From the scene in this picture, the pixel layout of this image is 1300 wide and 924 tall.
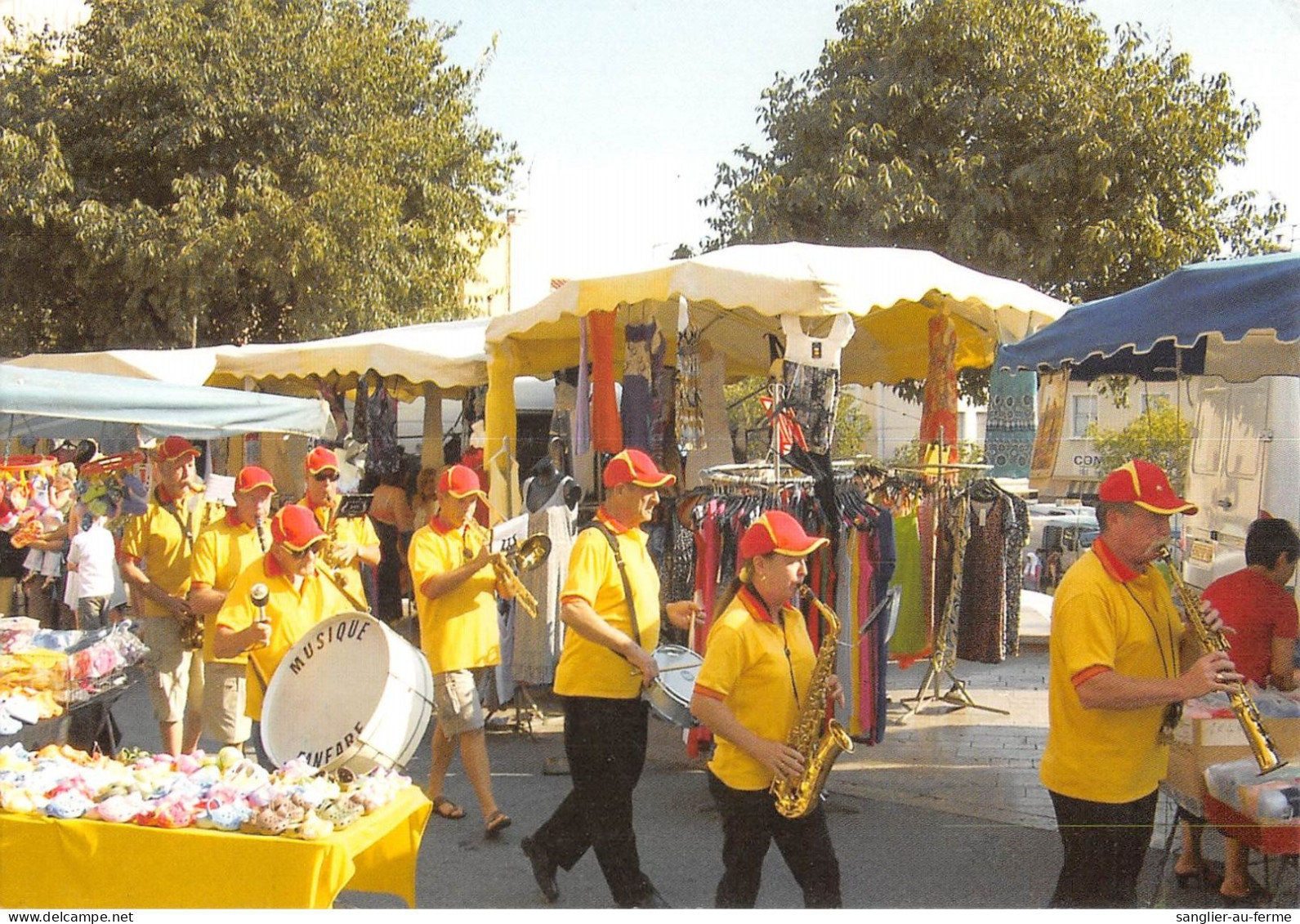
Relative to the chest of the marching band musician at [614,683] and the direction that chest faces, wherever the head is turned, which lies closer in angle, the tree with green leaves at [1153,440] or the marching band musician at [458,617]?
the tree with green leaves

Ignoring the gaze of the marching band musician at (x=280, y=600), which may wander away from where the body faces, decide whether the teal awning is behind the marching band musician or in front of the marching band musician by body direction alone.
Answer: behind

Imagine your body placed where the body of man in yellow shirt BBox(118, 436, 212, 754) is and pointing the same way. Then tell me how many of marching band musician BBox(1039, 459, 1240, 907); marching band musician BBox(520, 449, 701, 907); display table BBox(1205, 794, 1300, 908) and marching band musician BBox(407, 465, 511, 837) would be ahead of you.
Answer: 4

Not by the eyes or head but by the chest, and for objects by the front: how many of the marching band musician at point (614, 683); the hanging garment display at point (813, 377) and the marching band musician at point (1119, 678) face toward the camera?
1

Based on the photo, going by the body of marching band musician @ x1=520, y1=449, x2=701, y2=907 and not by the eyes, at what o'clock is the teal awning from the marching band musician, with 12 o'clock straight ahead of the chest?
The teal awning is roughly at 7 o'clock from the marching band musician.

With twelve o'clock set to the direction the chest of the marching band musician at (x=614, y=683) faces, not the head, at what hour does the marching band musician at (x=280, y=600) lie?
the marching band musician at (x=280, y=600) is roughly at 6 o'clock from the marching band musician at (x=614, y=683).

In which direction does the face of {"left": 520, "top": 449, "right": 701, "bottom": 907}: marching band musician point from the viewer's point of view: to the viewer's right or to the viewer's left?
to the viewer's right

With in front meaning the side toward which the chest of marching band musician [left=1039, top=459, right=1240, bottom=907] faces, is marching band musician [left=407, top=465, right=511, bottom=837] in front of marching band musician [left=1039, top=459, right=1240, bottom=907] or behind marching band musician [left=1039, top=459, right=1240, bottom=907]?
behind

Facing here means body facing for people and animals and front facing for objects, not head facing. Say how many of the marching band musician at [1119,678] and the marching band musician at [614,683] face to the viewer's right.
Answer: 2

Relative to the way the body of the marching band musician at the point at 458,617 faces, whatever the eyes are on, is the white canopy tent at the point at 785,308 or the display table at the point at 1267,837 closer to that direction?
the display table

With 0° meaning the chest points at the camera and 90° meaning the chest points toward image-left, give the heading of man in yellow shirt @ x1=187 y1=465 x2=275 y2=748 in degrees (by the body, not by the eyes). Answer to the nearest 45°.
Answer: approximately 315°

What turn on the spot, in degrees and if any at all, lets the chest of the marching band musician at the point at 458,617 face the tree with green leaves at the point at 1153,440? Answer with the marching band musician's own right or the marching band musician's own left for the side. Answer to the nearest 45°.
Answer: approximately 45° to the marching band musician's own left
